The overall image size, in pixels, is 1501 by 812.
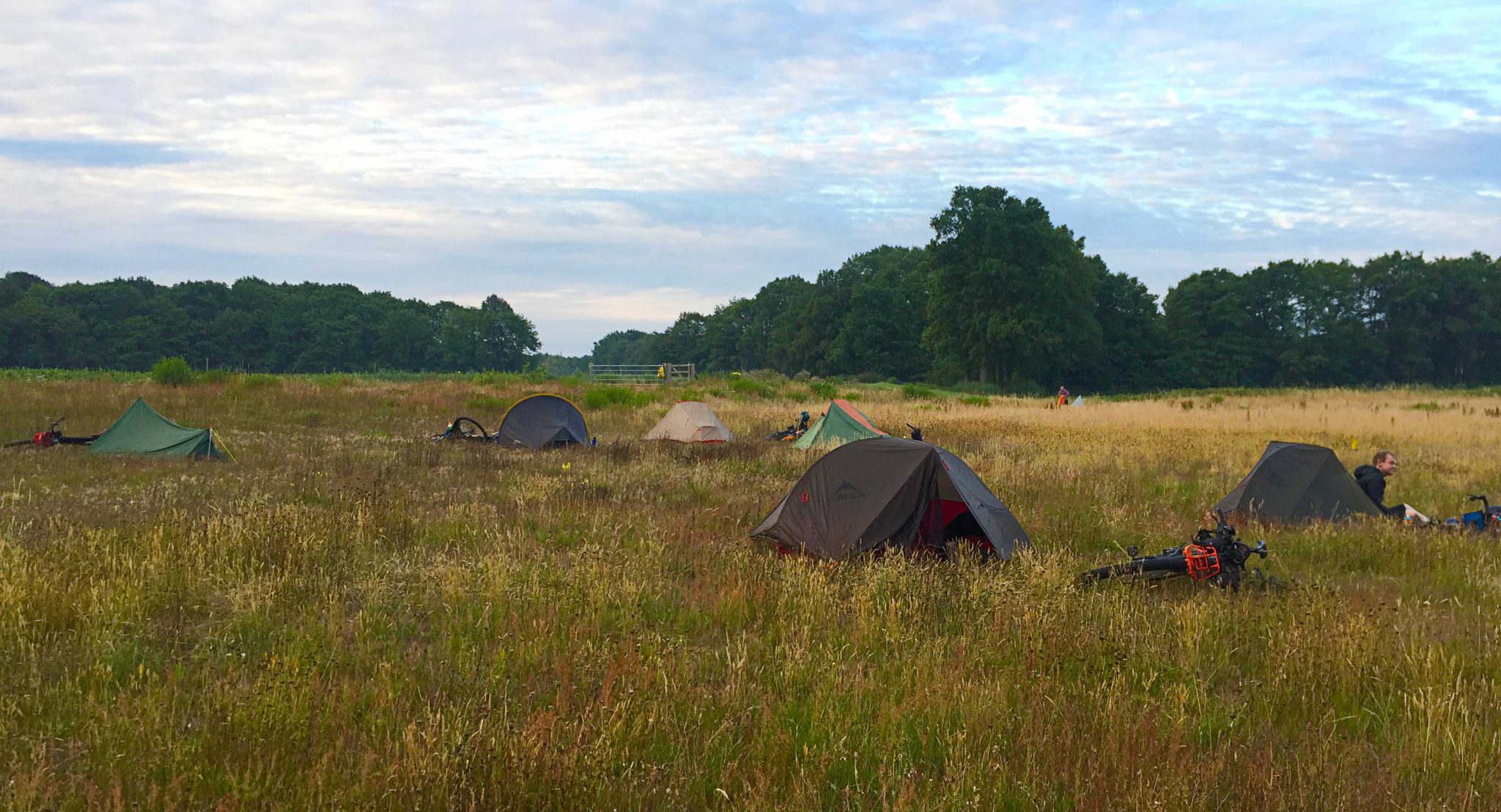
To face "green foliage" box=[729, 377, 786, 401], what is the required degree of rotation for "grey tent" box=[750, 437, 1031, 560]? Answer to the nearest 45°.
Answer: approximately 135° to its left

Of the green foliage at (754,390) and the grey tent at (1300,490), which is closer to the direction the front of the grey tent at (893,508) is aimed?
the grey tent

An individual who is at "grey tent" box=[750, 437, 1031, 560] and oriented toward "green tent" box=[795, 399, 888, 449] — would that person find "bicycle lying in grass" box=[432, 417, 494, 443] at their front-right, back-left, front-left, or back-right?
front-left

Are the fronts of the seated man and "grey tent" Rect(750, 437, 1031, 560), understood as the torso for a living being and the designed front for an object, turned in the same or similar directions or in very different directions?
same or similar directions

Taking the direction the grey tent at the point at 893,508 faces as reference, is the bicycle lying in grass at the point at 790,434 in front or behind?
behind

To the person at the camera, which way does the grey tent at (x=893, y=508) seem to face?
facing the viewer and to the right of the viewer

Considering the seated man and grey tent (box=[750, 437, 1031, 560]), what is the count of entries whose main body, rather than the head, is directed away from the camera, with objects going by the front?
0
